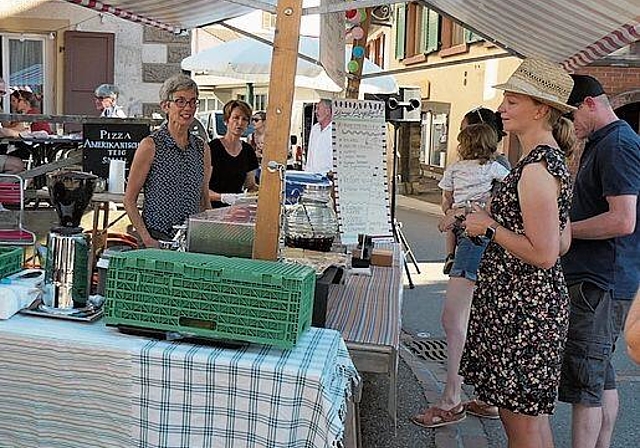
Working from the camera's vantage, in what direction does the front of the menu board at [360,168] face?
facing the viewer

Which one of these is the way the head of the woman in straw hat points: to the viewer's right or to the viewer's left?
to the viewer's left

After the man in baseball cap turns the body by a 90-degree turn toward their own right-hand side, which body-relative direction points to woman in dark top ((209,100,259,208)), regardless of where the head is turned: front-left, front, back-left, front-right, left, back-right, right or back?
front-left

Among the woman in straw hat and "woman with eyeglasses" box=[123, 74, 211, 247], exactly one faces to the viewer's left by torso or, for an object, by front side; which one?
the woman in straw hat

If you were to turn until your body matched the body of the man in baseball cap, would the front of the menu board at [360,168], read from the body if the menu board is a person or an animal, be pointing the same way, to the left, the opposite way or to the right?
to the left

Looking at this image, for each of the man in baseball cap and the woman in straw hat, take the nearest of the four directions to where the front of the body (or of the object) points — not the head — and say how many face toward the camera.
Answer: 0

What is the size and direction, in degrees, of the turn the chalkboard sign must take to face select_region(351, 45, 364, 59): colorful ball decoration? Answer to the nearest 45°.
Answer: approximately 45° to its left

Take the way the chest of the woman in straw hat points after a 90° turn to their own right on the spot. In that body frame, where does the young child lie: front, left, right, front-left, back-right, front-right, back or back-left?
front

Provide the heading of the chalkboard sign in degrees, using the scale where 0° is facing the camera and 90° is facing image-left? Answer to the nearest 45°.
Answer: approximately 0°

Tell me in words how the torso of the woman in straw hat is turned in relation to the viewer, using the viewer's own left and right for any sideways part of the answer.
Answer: facing to the left of the viewer

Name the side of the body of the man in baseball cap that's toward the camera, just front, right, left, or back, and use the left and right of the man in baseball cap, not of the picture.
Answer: left

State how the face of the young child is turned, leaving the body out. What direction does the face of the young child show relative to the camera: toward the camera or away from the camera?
away from the camera

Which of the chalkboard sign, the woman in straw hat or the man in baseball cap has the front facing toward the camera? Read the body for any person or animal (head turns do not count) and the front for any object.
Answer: the chalkboard sign

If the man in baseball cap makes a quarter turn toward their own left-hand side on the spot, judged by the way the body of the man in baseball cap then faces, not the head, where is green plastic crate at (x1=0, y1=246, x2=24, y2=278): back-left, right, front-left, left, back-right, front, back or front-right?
front-right

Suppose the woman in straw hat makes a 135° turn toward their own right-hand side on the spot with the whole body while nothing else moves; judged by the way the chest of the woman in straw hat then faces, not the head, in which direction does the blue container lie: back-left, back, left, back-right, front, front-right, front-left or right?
left

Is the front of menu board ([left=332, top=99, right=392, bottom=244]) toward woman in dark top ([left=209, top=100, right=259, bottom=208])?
no

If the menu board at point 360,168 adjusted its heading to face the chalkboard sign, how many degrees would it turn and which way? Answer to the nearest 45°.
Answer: approximately 135° to its right

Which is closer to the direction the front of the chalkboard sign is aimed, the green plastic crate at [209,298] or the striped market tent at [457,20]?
the green plastic crate

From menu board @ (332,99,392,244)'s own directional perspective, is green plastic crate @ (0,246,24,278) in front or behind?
in front
